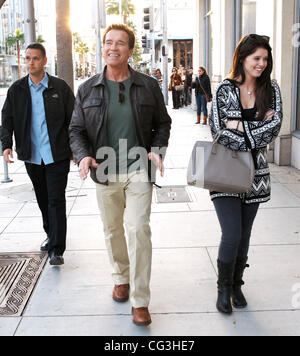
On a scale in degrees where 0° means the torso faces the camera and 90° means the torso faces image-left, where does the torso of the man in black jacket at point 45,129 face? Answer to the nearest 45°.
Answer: approximately 0°

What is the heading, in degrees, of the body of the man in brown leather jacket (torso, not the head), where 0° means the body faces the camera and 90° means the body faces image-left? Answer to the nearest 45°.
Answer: approximately 0°

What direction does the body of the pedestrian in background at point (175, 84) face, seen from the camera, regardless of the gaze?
toward the camera

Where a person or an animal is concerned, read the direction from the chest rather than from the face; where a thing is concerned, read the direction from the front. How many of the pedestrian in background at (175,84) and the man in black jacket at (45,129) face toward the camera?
2

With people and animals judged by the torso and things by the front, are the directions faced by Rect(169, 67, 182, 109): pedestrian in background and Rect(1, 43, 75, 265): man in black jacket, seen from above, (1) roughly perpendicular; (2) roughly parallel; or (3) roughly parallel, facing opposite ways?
roughly parallel

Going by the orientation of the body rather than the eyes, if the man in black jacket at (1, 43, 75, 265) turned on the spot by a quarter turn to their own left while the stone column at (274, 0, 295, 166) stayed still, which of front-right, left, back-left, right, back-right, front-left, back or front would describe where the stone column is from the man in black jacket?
front-left

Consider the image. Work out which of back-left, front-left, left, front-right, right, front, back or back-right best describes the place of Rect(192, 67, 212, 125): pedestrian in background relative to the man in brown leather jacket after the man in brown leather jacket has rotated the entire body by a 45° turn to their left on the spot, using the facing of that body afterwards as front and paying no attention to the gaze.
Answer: back-left

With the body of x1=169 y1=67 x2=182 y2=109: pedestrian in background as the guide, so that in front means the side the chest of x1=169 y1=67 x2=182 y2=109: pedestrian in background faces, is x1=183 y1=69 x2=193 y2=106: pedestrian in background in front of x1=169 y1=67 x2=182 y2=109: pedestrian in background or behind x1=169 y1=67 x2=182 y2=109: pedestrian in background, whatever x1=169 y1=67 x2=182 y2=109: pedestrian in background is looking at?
behind

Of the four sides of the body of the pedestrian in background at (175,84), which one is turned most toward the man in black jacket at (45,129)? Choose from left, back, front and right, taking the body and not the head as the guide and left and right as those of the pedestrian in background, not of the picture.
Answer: front

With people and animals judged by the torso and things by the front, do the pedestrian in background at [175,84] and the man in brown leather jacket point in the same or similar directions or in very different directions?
same or similar directions

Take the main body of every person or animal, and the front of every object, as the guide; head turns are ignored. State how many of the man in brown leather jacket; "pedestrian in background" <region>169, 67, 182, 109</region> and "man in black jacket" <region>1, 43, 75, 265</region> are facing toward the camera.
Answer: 3

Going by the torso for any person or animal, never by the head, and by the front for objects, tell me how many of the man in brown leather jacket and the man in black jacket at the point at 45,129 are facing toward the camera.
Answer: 2

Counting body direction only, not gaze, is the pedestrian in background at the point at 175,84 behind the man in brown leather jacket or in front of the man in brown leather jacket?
behind
